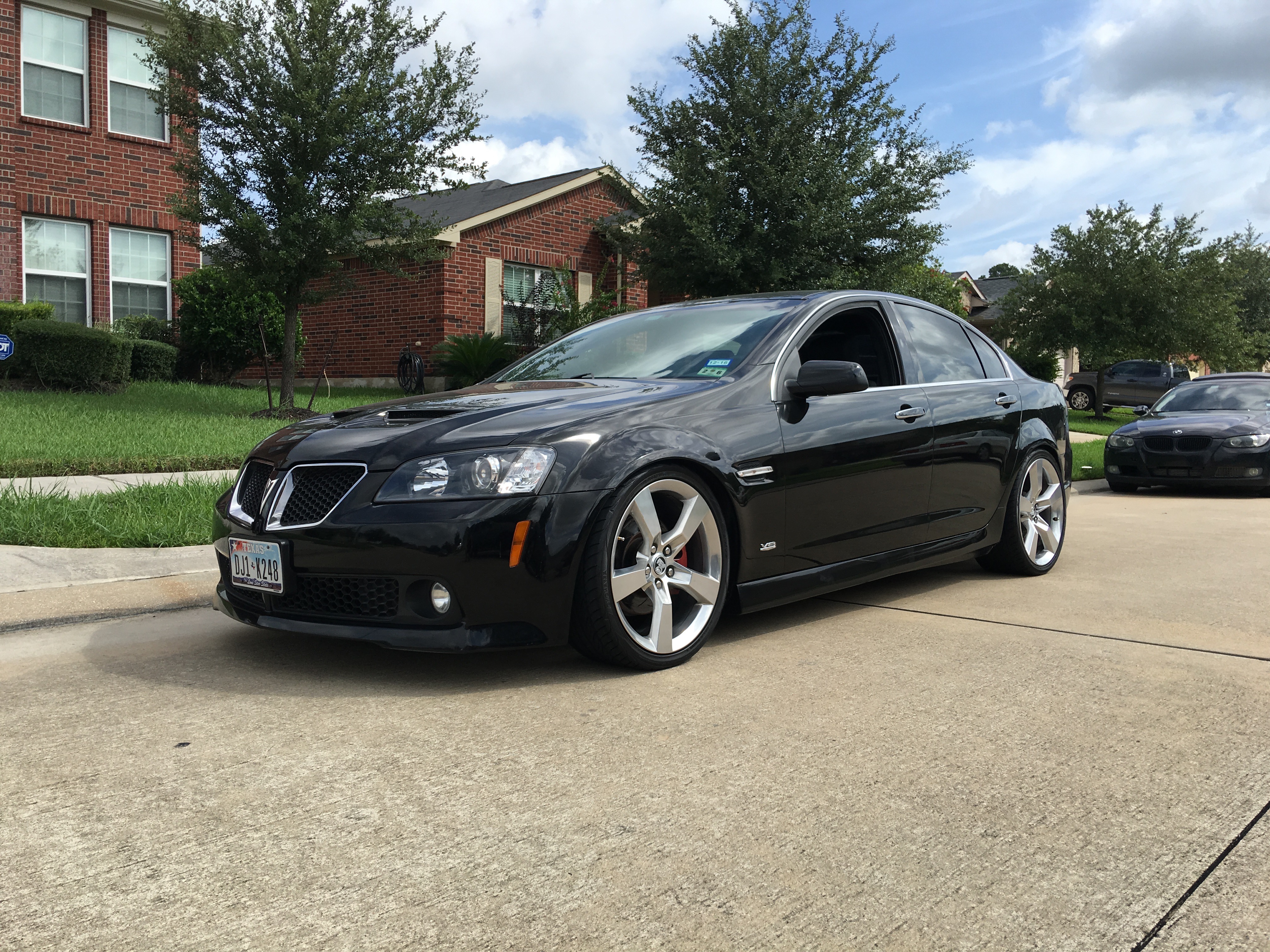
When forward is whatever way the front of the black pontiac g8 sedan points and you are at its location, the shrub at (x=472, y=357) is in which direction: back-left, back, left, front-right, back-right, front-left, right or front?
back-right

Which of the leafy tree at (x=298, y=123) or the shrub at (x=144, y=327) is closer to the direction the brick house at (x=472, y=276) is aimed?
the leafy tree

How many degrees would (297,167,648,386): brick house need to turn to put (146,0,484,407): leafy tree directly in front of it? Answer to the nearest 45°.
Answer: approximately 45° to its right

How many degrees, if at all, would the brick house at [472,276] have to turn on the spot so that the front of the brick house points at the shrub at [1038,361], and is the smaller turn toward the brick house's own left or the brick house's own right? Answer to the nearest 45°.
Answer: approximately 90° to the brick house's own left

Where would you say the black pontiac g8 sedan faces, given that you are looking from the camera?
facing the viewer and to the left of the viewer

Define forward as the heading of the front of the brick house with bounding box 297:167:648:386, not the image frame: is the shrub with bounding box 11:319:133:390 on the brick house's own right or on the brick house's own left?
on the brick house's own right

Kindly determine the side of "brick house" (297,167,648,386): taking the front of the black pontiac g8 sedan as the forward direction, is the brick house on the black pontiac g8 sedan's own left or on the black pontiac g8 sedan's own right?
on the black pontiac g8 sedan's own right

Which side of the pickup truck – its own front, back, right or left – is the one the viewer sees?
left

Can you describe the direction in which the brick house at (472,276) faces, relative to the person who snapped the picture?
facing the viewer and to the right of the viewer

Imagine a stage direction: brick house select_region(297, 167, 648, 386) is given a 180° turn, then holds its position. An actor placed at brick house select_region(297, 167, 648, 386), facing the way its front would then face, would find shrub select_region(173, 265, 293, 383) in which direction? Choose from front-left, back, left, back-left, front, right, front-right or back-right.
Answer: left
